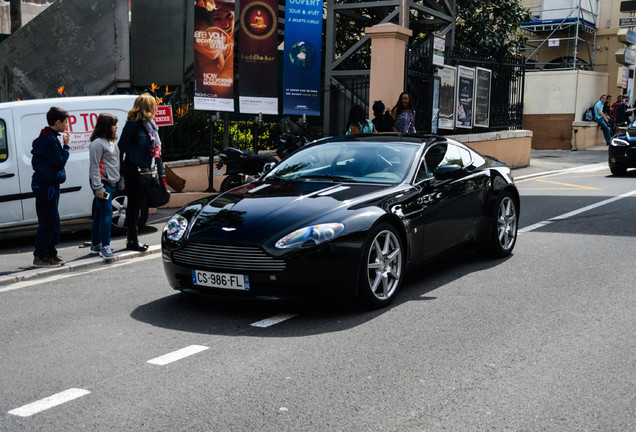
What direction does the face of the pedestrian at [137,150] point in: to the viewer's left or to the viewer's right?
to the viewer's right

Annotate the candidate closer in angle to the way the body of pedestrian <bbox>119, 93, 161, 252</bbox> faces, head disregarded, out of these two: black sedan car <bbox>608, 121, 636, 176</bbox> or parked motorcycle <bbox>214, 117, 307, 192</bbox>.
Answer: the black sedan car

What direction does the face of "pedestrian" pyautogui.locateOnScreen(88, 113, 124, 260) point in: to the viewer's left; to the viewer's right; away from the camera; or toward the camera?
to the viewer's right

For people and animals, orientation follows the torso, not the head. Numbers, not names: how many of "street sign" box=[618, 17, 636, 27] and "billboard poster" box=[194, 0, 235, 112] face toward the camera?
2

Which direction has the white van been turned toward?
to the viewer's left

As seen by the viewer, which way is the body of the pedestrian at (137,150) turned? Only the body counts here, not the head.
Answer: to the viewer's right

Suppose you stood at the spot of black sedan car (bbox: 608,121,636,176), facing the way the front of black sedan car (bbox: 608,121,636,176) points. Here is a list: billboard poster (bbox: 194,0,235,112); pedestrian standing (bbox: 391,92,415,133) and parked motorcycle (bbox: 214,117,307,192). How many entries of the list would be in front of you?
3

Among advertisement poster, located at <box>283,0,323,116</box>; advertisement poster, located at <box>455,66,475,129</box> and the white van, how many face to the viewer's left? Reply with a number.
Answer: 1

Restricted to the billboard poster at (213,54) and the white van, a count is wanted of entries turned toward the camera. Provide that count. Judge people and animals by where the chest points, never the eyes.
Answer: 1

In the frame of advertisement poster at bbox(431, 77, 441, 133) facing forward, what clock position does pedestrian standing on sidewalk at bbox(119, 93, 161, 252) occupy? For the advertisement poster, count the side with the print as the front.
The pedestrian standing on sidewalk is roughly at 2 o'clock from the advertisement poster.

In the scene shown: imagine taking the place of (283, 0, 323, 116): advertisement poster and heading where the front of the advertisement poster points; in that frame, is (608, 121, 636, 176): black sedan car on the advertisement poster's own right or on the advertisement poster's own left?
on the advertisement poster's own left

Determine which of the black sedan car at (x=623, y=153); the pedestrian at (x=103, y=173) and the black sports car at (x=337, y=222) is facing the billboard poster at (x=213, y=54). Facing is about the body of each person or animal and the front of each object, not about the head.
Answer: the black sedan car at (x=623, y=153)

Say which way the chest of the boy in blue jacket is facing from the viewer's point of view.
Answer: to the viewer's right

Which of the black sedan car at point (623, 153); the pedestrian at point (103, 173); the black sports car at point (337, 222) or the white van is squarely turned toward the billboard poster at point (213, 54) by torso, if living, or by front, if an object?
the black sedan car at point (623, 153)
